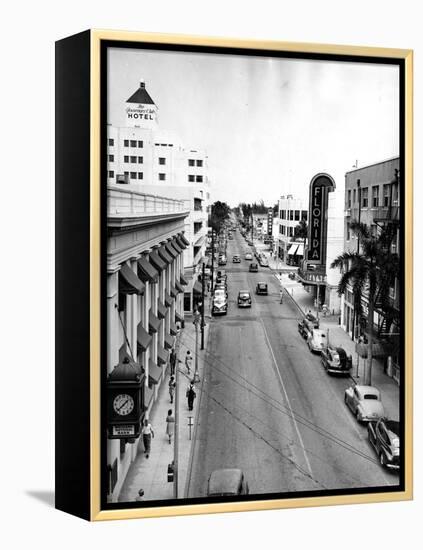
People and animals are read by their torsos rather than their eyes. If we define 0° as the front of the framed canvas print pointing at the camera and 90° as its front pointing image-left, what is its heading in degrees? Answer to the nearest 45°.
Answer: approximately 315°
